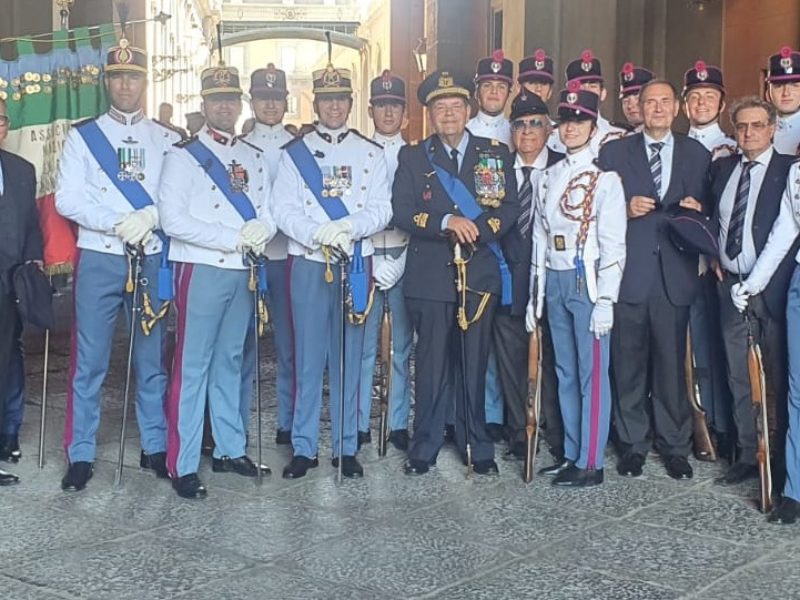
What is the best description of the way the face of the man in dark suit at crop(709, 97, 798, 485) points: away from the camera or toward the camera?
toward the camera

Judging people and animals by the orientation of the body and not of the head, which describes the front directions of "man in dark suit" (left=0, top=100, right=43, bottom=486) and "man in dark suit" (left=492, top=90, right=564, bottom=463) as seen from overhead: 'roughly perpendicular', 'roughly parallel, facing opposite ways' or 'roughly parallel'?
roughly parallel

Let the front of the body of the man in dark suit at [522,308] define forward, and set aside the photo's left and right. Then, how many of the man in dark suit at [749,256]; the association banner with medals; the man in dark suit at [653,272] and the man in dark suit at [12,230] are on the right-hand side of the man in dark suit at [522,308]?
2

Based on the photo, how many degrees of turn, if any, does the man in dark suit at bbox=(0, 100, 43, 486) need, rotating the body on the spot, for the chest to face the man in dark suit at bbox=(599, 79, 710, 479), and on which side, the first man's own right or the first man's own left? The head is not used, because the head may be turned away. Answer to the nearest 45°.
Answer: approximately 90° to the first man's own left

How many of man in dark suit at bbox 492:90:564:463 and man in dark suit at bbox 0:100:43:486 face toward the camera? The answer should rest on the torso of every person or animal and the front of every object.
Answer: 2

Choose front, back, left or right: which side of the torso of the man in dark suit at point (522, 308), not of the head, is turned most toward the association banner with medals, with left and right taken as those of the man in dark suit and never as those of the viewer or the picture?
right

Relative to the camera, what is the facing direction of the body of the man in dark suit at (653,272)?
toward the camera

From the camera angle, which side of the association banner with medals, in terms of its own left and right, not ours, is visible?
front

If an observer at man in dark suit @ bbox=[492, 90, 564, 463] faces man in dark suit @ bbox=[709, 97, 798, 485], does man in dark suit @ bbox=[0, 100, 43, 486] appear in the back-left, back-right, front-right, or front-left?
back-right

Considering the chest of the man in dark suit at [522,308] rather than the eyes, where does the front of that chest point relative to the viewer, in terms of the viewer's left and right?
facing the viewer

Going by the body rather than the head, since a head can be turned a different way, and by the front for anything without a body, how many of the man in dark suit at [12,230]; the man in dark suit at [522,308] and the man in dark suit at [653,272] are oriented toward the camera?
3

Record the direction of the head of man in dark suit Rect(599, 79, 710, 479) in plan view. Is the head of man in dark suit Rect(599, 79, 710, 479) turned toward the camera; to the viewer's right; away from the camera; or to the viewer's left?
toward the camera

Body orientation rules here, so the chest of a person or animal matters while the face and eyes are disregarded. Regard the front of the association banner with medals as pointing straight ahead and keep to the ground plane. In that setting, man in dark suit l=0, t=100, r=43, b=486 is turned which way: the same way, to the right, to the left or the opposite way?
the same way

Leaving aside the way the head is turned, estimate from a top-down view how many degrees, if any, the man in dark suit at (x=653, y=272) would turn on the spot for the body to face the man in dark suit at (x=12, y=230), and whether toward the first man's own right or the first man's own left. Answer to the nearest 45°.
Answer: approximately 90° to the first man's own right

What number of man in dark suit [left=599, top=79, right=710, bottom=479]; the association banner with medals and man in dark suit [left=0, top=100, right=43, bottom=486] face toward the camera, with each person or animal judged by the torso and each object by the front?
3

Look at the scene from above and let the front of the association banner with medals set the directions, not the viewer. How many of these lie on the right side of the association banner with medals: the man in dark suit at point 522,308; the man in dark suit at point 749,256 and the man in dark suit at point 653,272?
0

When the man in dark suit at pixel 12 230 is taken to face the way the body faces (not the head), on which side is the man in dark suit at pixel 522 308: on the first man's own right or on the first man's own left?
on the first man's own left
